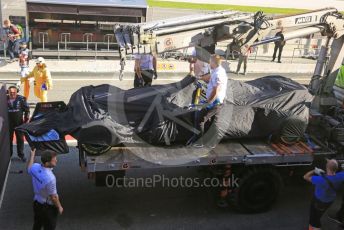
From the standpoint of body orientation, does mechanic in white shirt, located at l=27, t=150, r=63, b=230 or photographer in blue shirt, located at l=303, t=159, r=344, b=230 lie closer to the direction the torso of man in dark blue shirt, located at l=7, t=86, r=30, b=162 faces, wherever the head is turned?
the mechanic in white shirt

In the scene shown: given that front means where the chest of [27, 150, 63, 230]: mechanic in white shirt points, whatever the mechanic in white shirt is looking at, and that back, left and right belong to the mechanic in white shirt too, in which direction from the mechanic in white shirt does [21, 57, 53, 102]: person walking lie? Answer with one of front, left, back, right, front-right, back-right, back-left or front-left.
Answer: front-left

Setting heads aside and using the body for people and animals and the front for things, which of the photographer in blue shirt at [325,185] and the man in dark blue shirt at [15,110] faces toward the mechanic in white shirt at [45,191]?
the man in dark blue shirt

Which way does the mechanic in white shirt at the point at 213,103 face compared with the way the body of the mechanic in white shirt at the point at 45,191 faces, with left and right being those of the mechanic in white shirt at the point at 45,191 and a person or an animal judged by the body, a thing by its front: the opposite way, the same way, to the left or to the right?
to the left

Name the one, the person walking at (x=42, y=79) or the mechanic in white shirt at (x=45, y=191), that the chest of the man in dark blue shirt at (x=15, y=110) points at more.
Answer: the mechanic in white shirt

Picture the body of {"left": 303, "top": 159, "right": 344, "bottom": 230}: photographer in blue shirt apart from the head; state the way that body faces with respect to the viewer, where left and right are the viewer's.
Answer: facing away from the viewer

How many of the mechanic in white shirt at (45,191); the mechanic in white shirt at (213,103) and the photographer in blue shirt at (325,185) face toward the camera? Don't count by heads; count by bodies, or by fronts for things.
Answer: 0

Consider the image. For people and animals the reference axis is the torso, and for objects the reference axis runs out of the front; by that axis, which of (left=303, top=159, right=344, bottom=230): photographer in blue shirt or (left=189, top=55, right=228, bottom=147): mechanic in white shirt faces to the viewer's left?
the mechanic in white shirt

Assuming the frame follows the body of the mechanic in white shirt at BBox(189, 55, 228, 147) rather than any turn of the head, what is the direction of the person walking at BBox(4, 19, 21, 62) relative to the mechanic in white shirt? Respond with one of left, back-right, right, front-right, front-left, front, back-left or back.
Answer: front-right

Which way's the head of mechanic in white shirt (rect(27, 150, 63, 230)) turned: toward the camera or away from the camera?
away from the camera

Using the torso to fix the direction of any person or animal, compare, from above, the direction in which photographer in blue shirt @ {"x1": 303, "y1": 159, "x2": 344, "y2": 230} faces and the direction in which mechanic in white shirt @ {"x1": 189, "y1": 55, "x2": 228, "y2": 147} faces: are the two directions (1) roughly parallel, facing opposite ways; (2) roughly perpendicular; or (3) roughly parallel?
roughly perpendicular

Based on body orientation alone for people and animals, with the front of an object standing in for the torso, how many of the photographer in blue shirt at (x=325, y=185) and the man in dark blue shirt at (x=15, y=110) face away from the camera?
1

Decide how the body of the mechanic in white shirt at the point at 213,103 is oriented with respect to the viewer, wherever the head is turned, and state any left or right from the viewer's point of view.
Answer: facing to the left of the viewer

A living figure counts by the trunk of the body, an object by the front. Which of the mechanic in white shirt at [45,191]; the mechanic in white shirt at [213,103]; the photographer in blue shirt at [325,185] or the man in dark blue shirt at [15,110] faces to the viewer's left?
the mechanic in white shirt at [213,103]

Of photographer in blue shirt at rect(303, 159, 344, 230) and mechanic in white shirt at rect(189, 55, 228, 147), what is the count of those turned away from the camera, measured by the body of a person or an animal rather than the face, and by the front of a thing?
1

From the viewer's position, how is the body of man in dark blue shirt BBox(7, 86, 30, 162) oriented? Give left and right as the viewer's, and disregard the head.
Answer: facing the viewer
